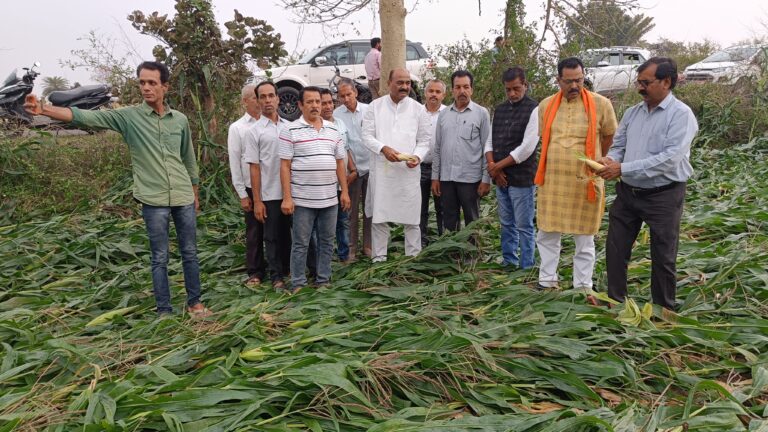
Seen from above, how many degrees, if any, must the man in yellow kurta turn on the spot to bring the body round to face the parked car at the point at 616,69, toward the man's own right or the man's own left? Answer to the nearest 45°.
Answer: approximately 180°

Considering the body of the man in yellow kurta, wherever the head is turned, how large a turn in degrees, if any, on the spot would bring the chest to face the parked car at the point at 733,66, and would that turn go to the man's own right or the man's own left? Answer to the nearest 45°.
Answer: approximately 180°

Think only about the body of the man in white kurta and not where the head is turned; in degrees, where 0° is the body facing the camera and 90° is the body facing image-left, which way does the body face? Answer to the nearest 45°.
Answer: approximately 0°

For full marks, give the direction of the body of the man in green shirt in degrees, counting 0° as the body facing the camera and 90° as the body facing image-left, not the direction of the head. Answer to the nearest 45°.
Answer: approximately 0°

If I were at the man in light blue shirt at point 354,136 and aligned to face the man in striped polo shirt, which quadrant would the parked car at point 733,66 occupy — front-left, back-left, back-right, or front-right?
back-left

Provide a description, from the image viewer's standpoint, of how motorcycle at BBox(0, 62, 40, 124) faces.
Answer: facing to the left of the viewer
